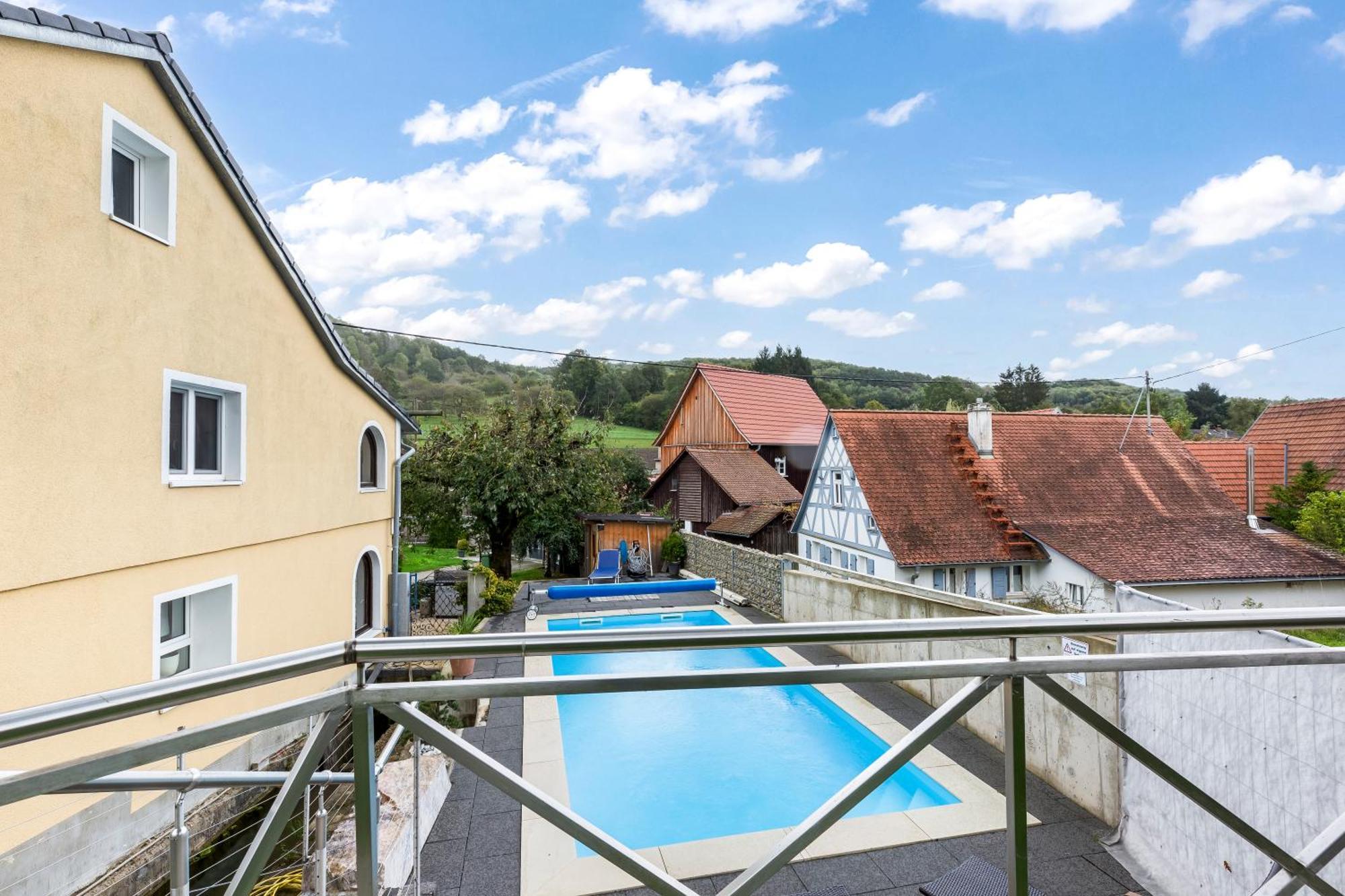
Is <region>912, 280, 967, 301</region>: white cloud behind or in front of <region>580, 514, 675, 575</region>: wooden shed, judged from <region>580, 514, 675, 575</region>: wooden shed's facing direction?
behind

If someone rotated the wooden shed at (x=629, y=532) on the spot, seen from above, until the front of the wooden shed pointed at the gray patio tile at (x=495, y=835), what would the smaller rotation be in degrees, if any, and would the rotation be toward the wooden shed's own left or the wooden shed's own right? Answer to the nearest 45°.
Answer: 0° — it already faces it

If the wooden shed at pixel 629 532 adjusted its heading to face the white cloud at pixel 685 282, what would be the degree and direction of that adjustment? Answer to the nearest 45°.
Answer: approximately 180°

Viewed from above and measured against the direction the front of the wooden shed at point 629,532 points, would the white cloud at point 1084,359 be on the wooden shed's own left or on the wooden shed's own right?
on the wooden shed's own left

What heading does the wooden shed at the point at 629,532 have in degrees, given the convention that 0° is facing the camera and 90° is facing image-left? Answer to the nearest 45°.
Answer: approximately 0°

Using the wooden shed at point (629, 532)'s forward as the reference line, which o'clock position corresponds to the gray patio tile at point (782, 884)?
The gray patio tile is roughly at 12 o'clock from the wooden shed.

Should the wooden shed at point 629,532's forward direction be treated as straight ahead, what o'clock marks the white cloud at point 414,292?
The white cloud is roughly at 5 o'clock from the wooden shed.

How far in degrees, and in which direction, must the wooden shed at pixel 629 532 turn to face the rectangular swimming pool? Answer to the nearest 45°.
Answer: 0° — it already faces it

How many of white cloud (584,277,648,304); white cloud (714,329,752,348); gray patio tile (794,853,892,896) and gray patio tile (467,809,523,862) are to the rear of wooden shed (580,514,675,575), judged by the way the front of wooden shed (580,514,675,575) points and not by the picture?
2

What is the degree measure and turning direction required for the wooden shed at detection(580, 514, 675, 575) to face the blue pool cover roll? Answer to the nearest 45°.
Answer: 0° — it already faces it

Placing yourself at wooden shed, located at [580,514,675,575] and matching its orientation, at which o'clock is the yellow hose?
The yellow hose is roughly at 12 o'clock from the wooden shed.

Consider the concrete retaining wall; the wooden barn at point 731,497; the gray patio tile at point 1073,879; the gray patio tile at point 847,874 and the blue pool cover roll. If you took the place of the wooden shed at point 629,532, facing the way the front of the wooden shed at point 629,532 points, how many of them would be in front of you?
4

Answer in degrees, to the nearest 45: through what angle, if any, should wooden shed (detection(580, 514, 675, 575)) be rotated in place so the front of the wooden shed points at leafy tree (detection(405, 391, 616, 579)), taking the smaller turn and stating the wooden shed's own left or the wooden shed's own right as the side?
approximately 90° to the wooden shed's own right

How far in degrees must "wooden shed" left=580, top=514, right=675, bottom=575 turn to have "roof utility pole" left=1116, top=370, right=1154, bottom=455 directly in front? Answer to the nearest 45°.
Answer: approximately 90° to its left

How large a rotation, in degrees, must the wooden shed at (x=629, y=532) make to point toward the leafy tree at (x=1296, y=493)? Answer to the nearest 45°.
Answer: approximately 90° to its left

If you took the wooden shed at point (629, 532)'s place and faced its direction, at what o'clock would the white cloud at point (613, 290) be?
The white cloud is roughly at 6 o'clock from the wooden shed.

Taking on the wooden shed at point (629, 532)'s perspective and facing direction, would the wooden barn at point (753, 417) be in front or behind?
behind
